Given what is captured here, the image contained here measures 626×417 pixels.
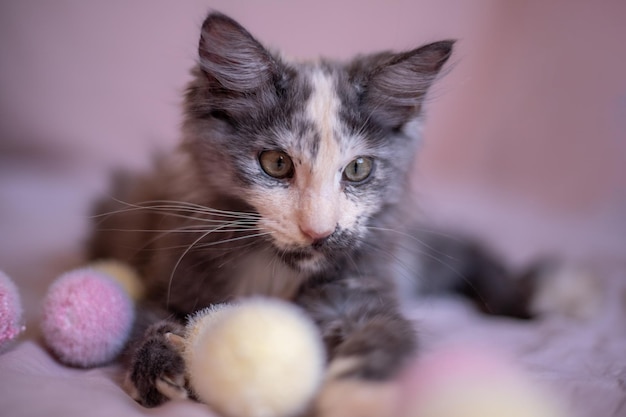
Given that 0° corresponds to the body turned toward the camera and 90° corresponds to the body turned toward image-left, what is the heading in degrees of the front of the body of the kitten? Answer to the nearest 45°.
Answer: approximately 0°
